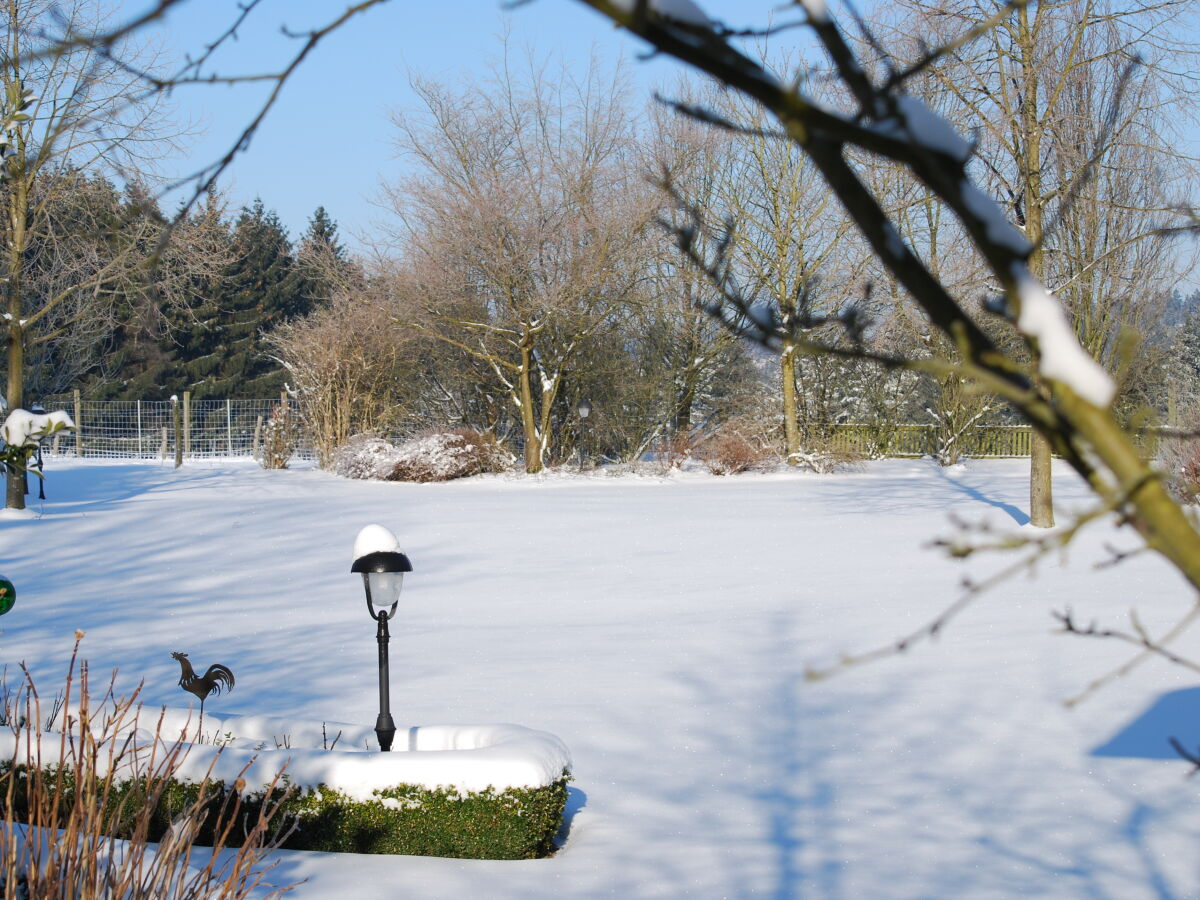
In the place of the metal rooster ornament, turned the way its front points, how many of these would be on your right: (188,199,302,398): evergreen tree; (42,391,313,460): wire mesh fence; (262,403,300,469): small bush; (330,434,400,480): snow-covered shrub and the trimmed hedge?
4

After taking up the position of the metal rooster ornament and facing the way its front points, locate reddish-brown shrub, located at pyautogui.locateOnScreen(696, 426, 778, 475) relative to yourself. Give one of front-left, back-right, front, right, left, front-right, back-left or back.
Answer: back-right

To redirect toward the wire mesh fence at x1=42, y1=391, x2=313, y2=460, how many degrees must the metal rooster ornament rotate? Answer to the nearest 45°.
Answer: approximately 90° to its right

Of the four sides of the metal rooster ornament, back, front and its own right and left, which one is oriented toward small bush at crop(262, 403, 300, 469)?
right

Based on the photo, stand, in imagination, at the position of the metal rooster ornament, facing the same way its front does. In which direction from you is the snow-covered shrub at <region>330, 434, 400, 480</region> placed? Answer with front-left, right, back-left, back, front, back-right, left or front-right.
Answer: right

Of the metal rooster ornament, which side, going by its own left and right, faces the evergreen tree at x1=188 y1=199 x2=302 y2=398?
right

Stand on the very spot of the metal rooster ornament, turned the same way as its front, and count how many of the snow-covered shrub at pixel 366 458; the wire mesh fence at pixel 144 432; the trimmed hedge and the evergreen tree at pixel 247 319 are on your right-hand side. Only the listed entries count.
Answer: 3

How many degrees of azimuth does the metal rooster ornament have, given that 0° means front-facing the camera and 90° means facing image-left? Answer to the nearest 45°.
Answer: approximately 90°
